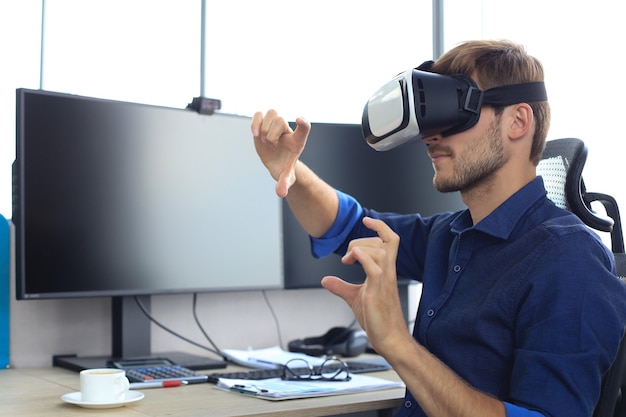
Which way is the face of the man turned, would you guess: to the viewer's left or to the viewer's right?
to the viewer's left

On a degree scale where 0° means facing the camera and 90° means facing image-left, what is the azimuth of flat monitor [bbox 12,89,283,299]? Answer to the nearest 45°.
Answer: approximately 315°

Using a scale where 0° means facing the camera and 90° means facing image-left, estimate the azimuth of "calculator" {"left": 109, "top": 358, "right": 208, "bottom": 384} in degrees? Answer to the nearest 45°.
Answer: approximately 315°
